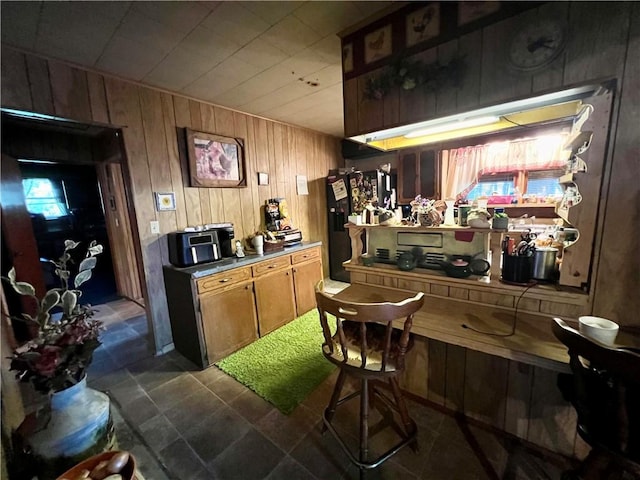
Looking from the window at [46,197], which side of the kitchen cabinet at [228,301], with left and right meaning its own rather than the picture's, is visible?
back

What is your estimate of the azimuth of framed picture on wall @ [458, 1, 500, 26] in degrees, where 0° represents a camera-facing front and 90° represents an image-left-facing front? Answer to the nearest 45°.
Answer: approximately 45°

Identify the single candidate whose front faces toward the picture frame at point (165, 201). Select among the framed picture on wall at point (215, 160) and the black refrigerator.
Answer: the black refrigerator

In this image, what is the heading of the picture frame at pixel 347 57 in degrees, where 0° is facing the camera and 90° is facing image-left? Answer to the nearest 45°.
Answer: approximately 45°

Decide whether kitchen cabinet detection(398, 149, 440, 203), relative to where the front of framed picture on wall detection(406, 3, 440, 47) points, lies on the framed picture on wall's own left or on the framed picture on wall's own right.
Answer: on the framed picture on wall's own right

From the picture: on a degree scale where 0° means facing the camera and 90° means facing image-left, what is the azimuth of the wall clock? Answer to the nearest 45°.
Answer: approximately 45°

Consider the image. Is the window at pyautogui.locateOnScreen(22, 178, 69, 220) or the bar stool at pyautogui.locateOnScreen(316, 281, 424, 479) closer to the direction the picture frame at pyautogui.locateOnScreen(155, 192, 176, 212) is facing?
the bar stool
